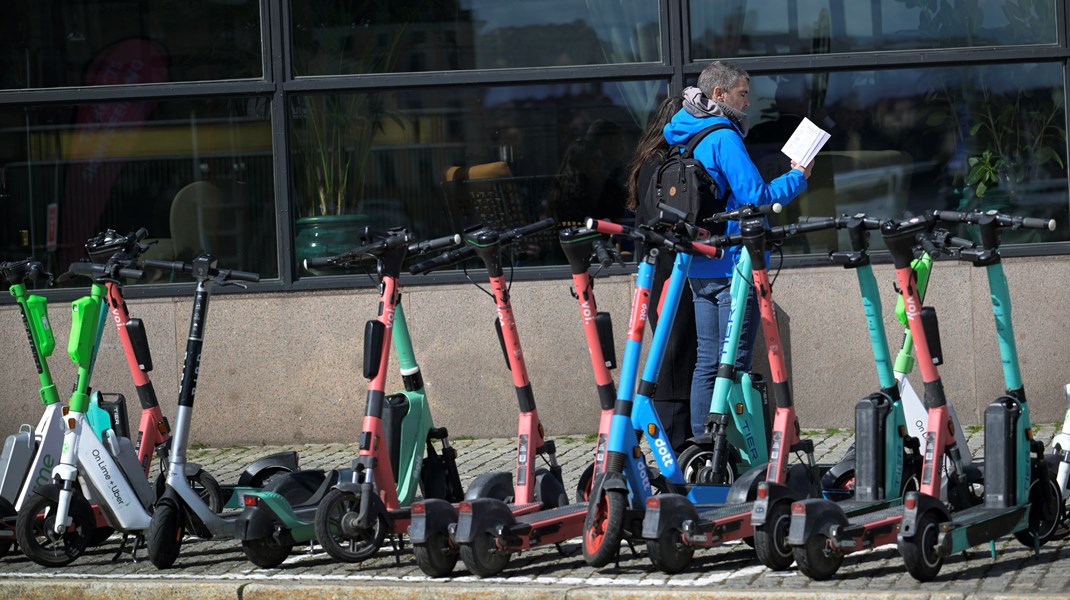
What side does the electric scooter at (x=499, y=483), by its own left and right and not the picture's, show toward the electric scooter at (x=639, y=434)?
right

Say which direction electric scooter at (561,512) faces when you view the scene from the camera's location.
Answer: facing away from the viewer and to the right of the viewer

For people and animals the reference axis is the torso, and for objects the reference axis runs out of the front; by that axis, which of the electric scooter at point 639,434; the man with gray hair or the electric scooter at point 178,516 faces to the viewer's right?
the man with gray hair

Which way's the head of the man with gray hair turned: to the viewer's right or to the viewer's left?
to the viewer's right

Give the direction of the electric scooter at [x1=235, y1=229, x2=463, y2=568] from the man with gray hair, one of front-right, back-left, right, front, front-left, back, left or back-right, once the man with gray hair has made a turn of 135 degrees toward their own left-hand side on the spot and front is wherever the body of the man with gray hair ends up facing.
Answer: left

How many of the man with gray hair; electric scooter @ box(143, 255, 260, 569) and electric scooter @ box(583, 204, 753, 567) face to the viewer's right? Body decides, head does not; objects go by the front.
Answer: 1

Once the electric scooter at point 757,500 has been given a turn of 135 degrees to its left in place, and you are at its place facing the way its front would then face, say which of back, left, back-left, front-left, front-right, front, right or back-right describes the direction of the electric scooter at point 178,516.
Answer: front

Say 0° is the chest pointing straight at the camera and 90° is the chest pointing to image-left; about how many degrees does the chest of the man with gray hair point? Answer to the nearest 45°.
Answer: approximately 270°

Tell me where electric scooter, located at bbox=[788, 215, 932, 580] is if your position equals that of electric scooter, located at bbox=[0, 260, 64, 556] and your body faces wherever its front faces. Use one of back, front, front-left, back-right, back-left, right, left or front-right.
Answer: right

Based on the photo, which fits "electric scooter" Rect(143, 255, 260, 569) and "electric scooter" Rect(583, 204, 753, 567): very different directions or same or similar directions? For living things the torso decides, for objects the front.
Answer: same or similar directions
